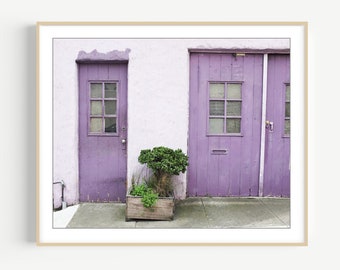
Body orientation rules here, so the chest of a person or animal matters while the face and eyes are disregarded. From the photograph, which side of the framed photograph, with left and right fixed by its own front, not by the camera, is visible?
front
